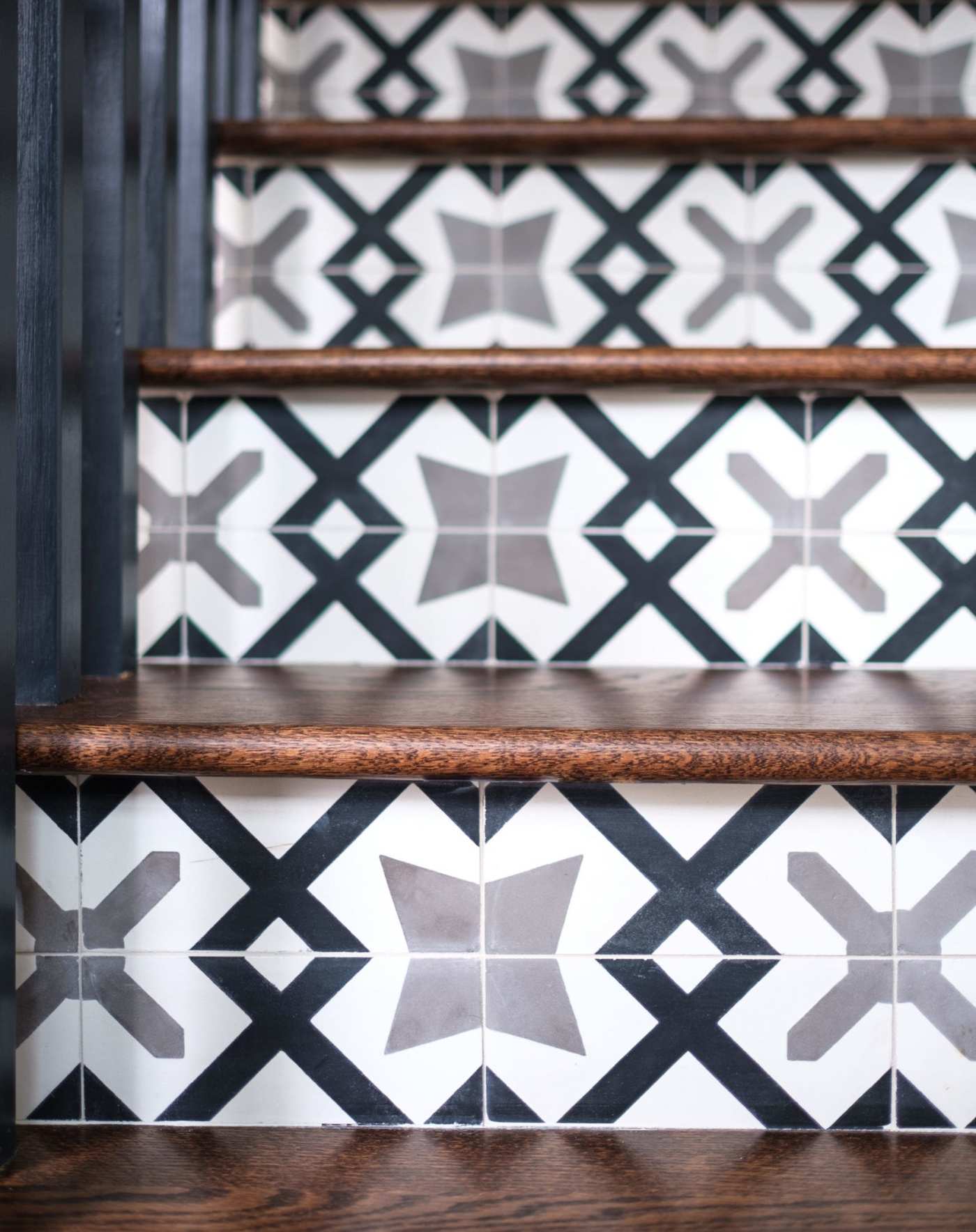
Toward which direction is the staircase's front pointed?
toward the camera
